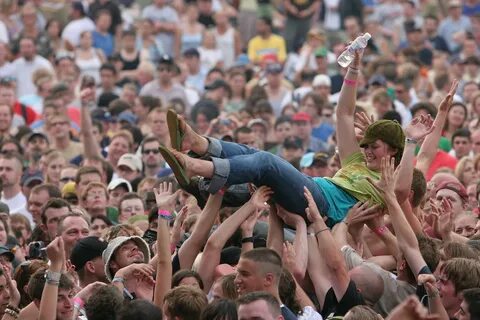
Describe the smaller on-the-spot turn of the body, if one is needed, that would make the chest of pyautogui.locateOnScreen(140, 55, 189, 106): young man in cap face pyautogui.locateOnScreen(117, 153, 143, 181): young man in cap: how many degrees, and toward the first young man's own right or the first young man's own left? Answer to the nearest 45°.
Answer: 0° — they already face them

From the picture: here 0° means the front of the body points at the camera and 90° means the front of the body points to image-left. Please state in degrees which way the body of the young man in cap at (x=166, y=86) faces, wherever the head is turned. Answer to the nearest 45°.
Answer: approximately 0°
